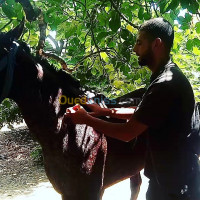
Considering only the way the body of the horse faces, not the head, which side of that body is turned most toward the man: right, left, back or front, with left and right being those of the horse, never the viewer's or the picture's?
left

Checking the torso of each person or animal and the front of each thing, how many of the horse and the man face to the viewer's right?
0

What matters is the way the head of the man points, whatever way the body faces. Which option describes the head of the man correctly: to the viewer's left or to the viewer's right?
to the viewer's left

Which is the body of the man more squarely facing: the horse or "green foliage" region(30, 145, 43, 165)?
the horse

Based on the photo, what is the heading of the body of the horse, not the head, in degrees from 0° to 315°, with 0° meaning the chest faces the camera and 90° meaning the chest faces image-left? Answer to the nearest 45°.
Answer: approximately 45°

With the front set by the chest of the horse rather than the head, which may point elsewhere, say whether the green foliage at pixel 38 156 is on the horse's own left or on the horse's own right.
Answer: on the horse's own right

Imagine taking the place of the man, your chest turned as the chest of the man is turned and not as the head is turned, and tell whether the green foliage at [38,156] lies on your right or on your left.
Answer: on your right

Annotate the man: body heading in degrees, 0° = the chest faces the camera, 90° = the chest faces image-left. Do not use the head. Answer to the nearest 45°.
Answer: approximately 90°
